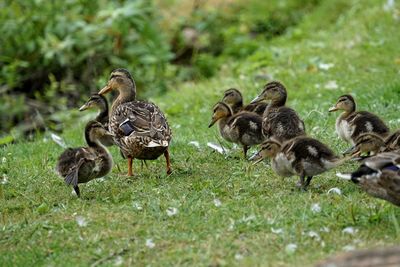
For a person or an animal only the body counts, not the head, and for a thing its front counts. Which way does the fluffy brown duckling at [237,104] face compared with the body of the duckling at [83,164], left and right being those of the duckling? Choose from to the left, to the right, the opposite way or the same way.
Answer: the opposite way

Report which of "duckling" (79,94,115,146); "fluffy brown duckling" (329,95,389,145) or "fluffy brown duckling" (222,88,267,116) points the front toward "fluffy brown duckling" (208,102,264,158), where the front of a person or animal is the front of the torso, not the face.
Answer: "fluffy brown duckling" (329,95,389,145)

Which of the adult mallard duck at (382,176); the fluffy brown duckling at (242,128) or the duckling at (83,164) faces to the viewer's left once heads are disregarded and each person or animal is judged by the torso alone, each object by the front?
the fluffy brown duckling

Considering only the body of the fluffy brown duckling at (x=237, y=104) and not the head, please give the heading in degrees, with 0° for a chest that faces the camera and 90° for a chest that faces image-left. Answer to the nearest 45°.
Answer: approximately 90°

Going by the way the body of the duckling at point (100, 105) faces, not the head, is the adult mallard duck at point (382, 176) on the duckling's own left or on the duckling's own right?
on the duckling's own left

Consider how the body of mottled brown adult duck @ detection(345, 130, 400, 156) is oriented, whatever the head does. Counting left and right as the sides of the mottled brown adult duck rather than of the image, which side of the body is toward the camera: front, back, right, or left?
left

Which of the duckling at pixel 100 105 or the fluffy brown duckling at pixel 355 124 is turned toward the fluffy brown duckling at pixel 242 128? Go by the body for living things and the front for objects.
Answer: the fluffy brown duckling at pixel 355 124

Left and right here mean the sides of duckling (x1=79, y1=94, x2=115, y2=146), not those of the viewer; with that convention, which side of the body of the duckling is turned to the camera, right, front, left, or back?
left

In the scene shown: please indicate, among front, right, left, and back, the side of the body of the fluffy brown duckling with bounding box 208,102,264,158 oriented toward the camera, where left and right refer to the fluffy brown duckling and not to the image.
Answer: left

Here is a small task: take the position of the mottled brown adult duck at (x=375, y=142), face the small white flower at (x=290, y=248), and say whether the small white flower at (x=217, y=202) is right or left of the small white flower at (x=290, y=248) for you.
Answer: right

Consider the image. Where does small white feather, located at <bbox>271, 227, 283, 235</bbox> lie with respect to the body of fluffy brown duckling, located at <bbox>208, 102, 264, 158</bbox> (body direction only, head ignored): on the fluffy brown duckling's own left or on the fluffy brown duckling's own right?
on the fluffy brown duckling's own left

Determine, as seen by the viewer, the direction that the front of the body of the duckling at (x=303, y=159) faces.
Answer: to the viewer's left

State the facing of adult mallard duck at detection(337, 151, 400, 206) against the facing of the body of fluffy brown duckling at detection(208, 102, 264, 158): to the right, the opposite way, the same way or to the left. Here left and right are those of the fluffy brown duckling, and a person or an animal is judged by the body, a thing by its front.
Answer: the opposite way
